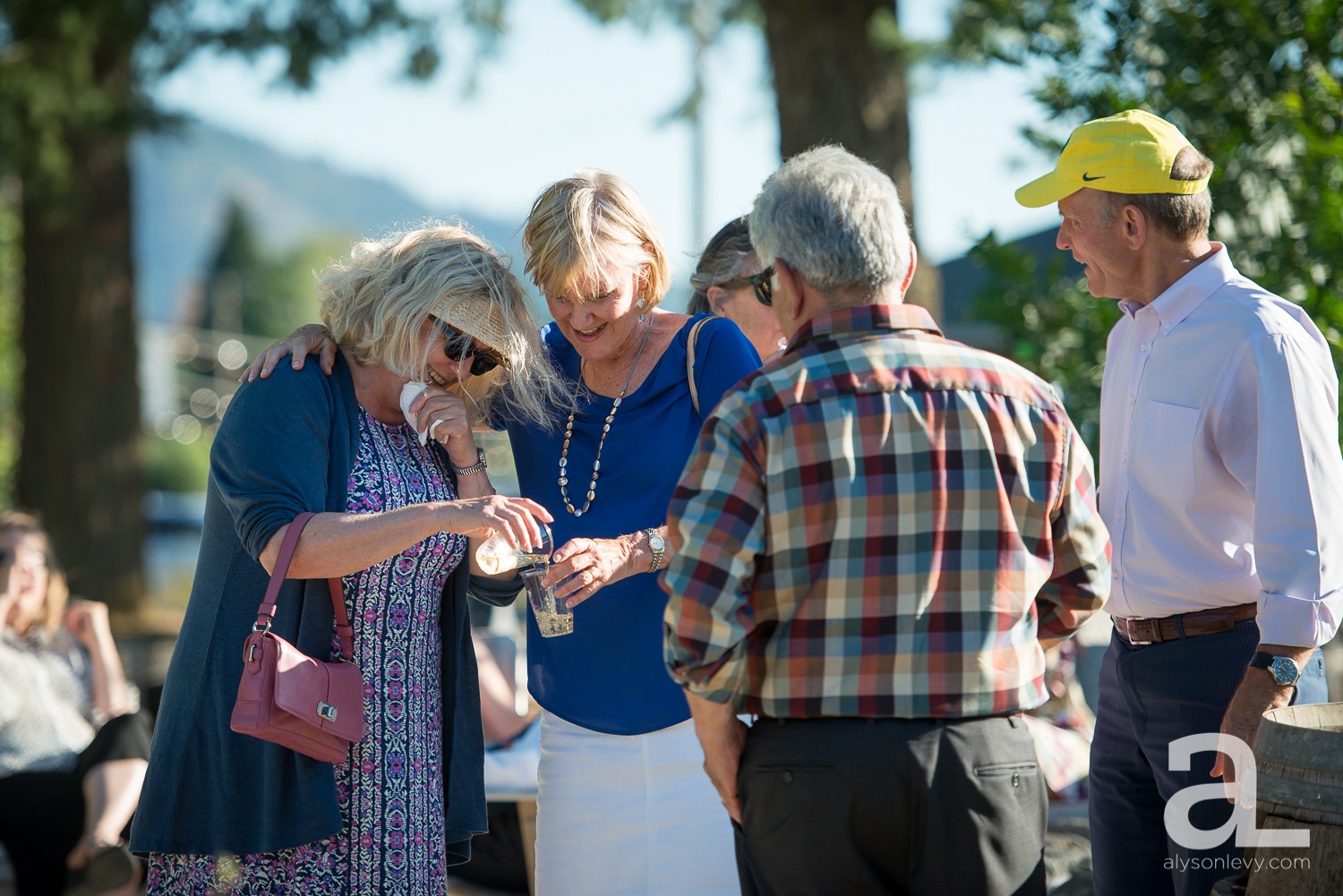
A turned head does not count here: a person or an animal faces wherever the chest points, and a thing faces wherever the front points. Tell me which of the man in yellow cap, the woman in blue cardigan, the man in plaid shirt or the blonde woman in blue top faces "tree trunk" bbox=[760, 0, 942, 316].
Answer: the man in plaid shirt

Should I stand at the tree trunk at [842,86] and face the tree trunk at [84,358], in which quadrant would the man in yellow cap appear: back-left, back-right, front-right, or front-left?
back-left

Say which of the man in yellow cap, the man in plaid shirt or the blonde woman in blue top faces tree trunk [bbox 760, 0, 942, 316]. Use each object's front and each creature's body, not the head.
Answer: the man in plaid shirt

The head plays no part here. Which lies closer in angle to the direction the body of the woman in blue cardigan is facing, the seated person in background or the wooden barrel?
the wooden barrel

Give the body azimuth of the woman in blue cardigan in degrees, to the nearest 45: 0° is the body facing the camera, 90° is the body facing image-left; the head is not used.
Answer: approximately 315°

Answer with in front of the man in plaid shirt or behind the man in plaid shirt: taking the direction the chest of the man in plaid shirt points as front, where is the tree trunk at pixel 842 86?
in front

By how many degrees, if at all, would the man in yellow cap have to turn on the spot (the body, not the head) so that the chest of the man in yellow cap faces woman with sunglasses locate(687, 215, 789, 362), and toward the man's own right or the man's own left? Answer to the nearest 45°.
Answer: approximately 90° to the man's own right

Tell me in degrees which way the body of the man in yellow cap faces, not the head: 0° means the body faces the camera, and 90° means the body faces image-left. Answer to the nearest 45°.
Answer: approximately 45°

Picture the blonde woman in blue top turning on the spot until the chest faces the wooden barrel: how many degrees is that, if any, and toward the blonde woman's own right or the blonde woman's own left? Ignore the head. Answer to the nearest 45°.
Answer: approximately 90° to the blonde woman's own left

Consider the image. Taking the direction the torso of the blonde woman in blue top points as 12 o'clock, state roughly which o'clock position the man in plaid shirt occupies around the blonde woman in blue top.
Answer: The man in plaid shirt is roughly at 10 o'clock from the blonde woman in blue top.

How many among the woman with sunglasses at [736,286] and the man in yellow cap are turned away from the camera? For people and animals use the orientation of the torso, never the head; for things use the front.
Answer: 0

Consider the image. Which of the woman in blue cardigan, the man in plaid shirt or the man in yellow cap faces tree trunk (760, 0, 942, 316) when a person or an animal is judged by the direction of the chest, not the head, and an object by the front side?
the man in plaid shirt

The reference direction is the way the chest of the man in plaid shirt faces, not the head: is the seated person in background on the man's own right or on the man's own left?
on the man's own left

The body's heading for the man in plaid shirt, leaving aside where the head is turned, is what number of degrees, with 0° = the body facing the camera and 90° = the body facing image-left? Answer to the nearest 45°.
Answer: approximately 180°

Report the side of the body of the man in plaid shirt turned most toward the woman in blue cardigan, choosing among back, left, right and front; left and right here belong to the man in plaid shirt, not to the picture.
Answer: left
